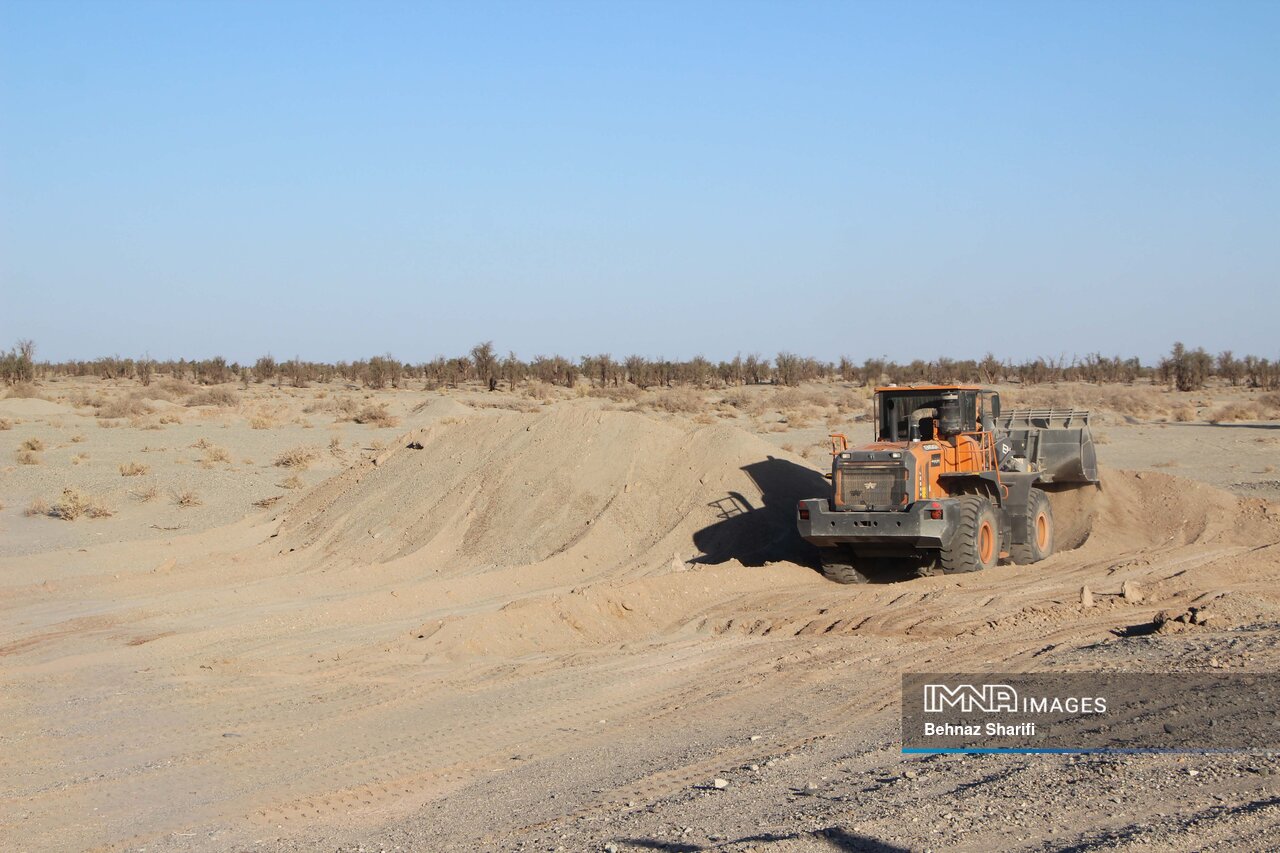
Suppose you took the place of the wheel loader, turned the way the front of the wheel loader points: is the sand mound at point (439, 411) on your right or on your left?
on your left

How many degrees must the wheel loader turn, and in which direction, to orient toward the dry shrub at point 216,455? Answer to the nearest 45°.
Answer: approximately 90° to its left

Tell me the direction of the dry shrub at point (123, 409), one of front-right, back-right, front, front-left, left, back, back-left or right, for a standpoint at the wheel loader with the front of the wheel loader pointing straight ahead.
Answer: left

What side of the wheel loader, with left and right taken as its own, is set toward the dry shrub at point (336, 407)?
left

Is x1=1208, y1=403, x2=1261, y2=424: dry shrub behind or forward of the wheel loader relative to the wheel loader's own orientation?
forward

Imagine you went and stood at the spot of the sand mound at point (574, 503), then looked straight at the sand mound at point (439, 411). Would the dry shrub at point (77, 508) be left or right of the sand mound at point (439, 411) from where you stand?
left

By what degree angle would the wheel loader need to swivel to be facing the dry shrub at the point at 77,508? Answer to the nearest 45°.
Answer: approximately 135° to its left

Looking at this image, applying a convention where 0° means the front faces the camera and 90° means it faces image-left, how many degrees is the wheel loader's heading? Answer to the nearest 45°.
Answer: approximately 225°

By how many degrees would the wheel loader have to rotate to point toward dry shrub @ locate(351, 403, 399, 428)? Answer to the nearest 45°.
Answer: approximately 90° to its left

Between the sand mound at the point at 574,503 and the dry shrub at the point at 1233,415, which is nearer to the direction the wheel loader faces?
the dry shrub
